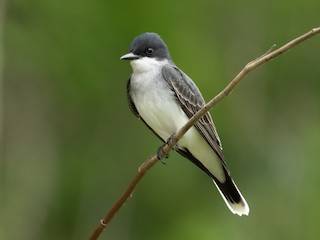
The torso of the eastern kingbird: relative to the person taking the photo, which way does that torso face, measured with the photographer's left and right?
facing the viewer and to the left of the viewer
